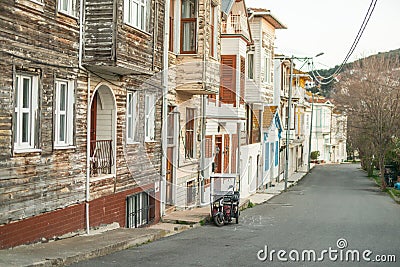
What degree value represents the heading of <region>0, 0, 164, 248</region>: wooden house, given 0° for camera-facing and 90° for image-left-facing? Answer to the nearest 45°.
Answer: approximately 315°

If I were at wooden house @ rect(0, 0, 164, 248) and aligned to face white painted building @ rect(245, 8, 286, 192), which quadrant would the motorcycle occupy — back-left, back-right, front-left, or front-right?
front-right

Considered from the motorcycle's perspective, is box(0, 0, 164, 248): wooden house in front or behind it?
in front

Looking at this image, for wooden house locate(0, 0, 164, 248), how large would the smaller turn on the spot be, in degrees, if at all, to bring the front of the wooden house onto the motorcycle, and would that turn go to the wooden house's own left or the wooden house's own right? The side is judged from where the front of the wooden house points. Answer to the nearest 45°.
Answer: approximately 90° to the wooden house's own left

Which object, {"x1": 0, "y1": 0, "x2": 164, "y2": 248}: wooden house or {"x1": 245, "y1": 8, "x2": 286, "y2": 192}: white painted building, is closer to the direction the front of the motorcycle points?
the wooden house

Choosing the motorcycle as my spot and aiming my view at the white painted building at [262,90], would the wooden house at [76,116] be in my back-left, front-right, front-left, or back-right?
back-left

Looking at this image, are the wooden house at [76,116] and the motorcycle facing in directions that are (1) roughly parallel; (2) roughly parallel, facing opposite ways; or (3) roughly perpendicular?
roughly perpendicular

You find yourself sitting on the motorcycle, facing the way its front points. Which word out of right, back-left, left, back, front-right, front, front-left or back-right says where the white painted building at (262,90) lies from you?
back-right
